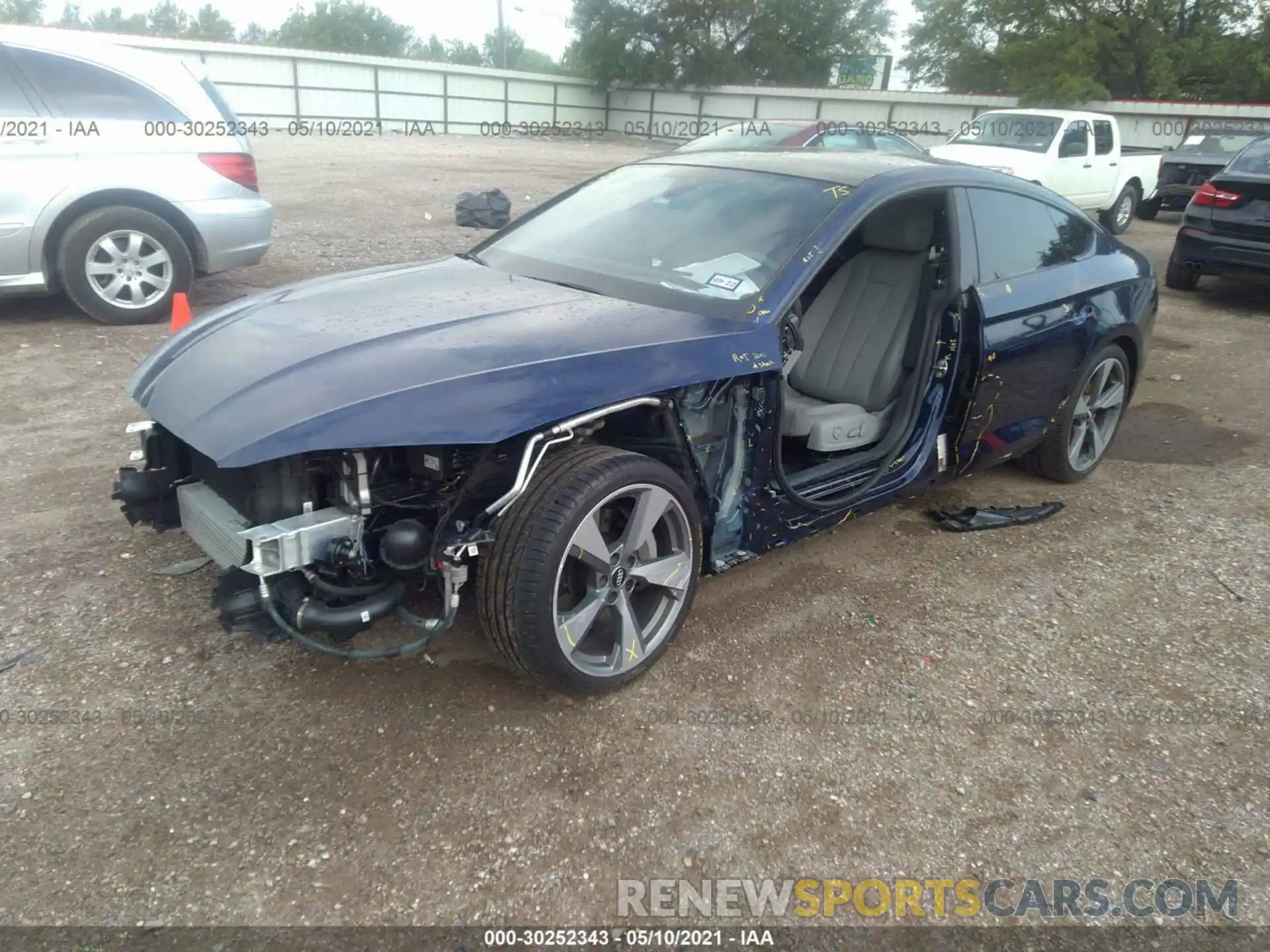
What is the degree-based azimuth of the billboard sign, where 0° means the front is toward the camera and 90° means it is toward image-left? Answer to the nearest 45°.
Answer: approximately 0°

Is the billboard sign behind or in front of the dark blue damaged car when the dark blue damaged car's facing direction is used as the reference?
behind

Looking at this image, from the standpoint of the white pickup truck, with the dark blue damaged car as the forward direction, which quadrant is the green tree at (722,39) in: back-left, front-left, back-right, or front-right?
back-right

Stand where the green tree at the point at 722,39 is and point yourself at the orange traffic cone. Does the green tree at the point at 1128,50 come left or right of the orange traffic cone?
left

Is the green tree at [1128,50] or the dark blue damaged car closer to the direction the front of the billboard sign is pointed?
the dark blue damaged car

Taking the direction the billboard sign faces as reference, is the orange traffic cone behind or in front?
in front

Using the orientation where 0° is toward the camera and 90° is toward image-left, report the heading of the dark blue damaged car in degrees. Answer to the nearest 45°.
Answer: approximately 45°

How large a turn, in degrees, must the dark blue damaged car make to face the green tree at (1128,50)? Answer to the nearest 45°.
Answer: approximately 180°

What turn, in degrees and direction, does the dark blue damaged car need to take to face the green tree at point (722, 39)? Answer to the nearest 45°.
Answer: approximately 135° to its right

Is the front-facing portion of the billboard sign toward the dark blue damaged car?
yes

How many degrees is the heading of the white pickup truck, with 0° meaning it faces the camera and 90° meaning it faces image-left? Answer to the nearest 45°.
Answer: approximately 45°

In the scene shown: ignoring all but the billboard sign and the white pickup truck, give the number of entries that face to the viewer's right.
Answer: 0

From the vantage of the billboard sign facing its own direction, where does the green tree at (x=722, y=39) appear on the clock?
The green tree is roughly at 4 o'clock from the billboard sign.

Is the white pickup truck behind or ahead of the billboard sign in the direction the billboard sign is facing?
ahead

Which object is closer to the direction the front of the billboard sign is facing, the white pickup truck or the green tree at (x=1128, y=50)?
the white pickup truck
